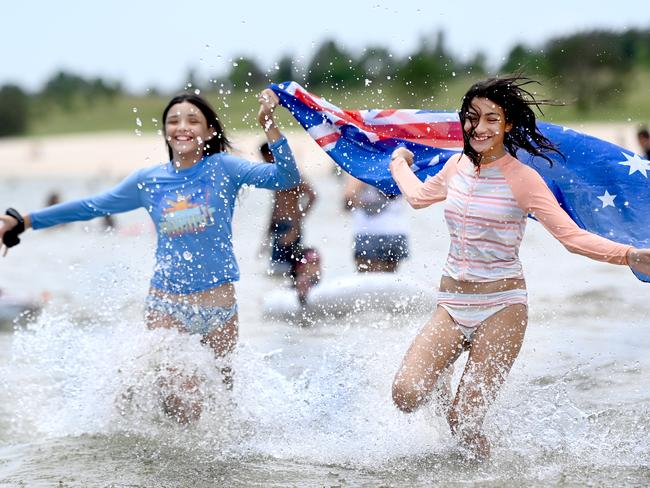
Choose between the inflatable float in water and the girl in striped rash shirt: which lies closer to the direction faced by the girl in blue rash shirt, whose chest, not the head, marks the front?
the girl in striped rash shirt

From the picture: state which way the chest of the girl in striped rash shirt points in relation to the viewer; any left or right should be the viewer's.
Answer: facing the viewer and to the left of the viewer

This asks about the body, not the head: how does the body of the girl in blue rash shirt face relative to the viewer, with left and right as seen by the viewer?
facing the viewer

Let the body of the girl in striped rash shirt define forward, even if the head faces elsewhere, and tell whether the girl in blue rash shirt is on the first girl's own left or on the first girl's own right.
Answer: on the first girl's own right

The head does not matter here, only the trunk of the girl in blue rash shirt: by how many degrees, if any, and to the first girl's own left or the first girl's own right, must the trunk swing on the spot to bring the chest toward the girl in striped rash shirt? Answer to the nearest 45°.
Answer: approximately 45° to the first girl's own left

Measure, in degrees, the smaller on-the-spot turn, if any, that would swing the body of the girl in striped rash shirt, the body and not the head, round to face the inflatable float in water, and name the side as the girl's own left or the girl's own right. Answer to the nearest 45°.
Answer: approximately 135° to the girl's own right

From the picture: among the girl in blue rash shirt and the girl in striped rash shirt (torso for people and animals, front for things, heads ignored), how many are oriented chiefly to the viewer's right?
0
